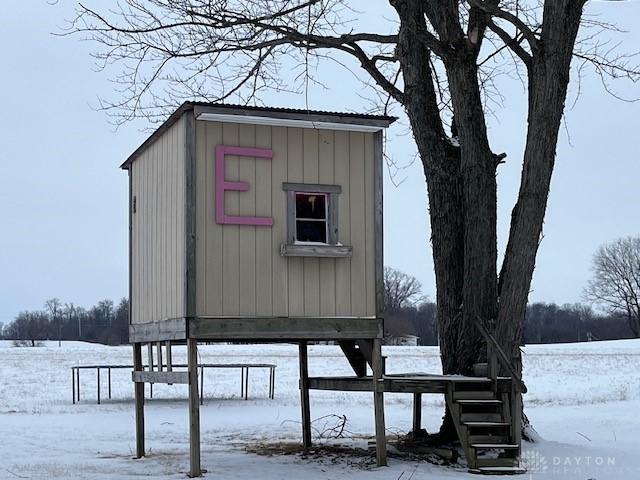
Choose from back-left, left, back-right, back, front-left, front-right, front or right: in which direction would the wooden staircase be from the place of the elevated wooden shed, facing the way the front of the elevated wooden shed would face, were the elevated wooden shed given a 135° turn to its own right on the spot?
back

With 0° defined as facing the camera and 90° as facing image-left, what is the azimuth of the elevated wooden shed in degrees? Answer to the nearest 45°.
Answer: approximately 315°
